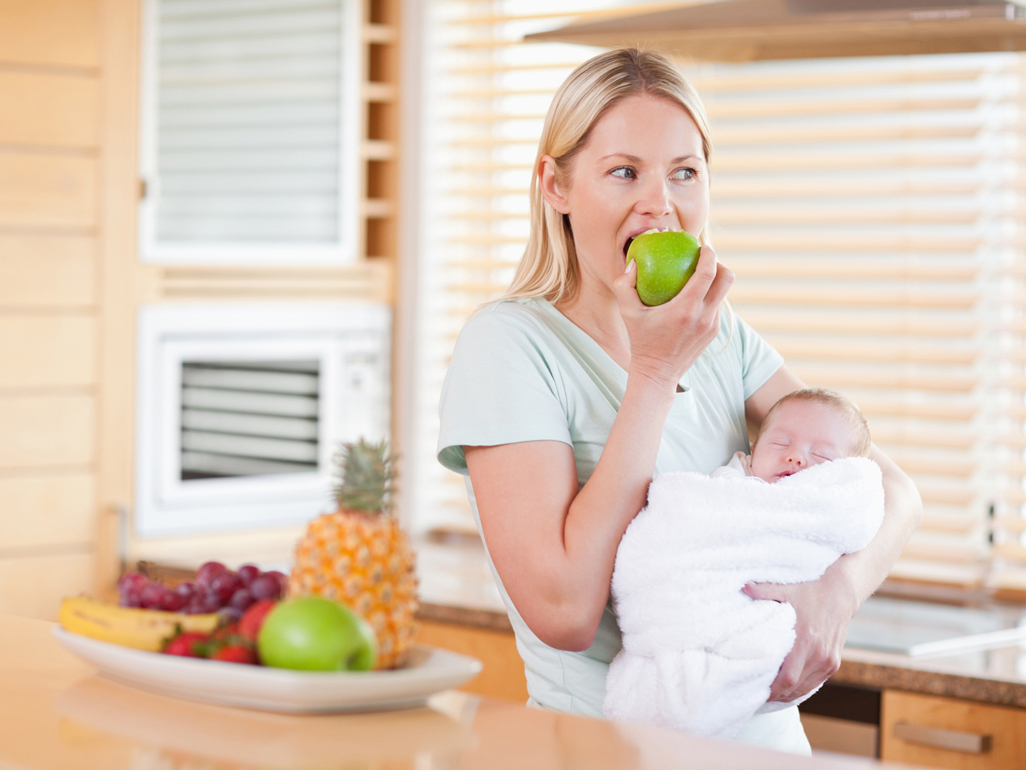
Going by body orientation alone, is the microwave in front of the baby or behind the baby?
behind

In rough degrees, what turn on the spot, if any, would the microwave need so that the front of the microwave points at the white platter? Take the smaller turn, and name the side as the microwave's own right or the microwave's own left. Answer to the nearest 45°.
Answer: approximately 45° to the microwave's own right
